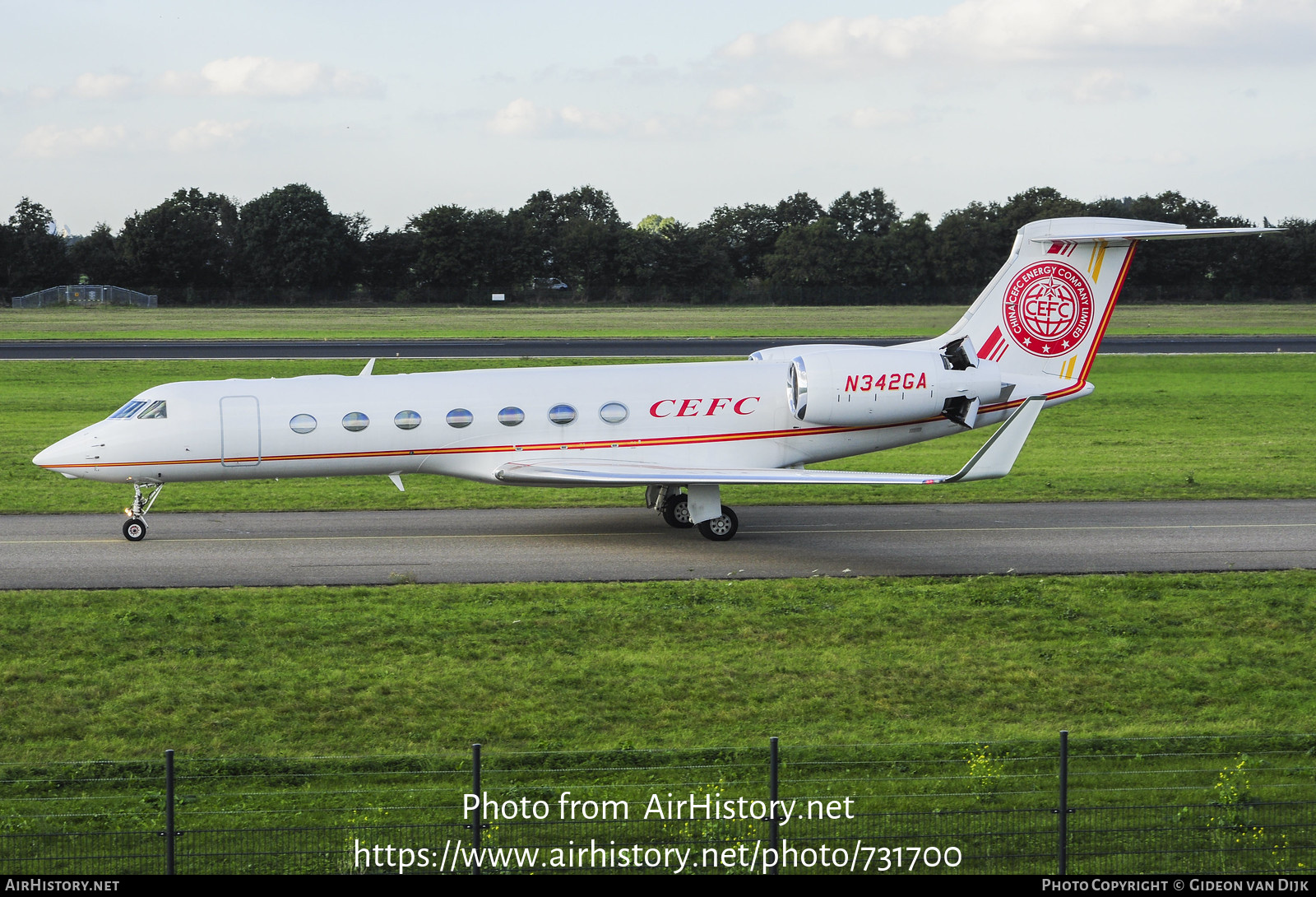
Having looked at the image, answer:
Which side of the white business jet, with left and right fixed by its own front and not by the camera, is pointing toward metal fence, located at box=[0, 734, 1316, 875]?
left

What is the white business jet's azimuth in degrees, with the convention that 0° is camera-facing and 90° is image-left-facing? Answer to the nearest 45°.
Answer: approximately 90°
